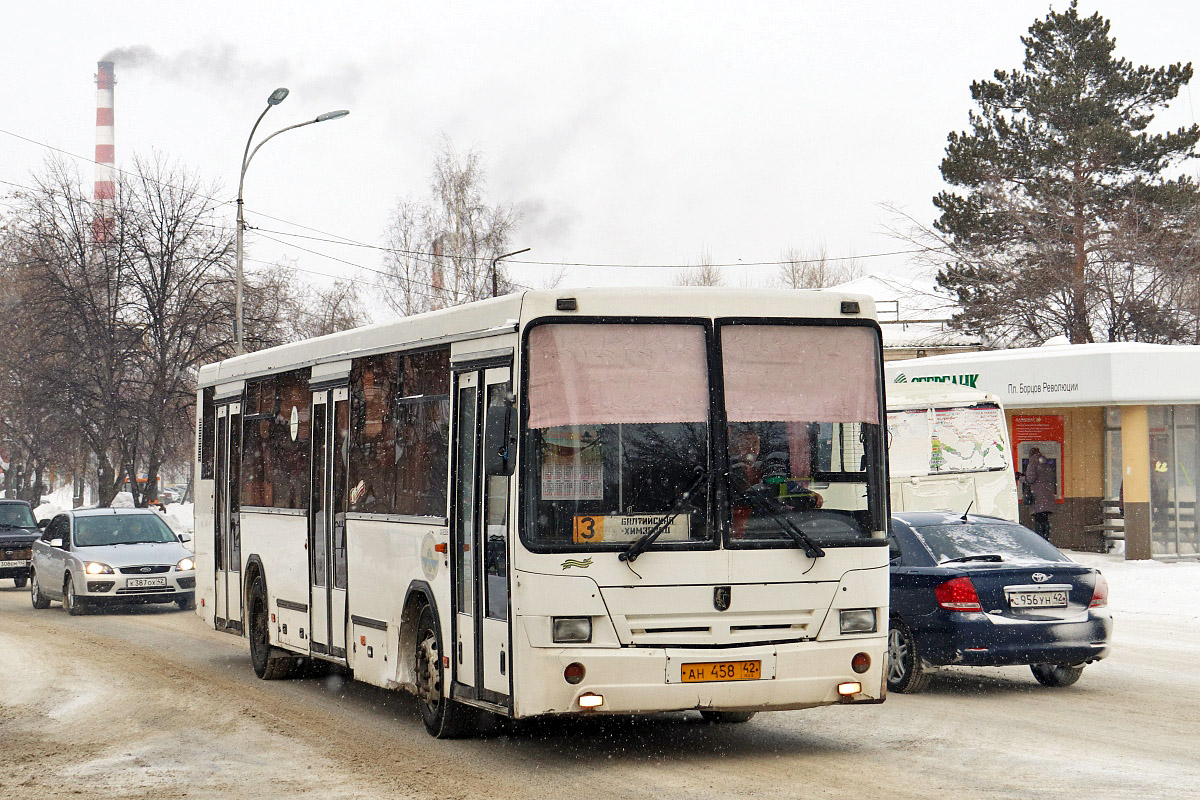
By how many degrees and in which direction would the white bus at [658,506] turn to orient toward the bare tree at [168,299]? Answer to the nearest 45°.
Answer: approximately 135° to its left

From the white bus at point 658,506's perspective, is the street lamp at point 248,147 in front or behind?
behind

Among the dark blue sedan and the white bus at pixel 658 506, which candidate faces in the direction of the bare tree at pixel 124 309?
the dark blue sedan

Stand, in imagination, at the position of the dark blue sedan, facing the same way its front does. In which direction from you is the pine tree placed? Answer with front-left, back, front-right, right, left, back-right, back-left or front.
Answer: front-right

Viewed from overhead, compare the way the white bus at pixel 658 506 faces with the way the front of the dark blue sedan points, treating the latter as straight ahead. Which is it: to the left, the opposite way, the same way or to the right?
the opposite way

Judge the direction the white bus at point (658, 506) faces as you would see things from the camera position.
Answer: facing the viewer and to the right of the viewer

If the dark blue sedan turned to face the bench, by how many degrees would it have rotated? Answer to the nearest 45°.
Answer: approximately 45° to its right

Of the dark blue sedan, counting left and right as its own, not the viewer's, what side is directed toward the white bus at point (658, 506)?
left

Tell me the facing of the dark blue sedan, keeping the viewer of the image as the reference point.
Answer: facing away from the viewer and to the left of the viewer
